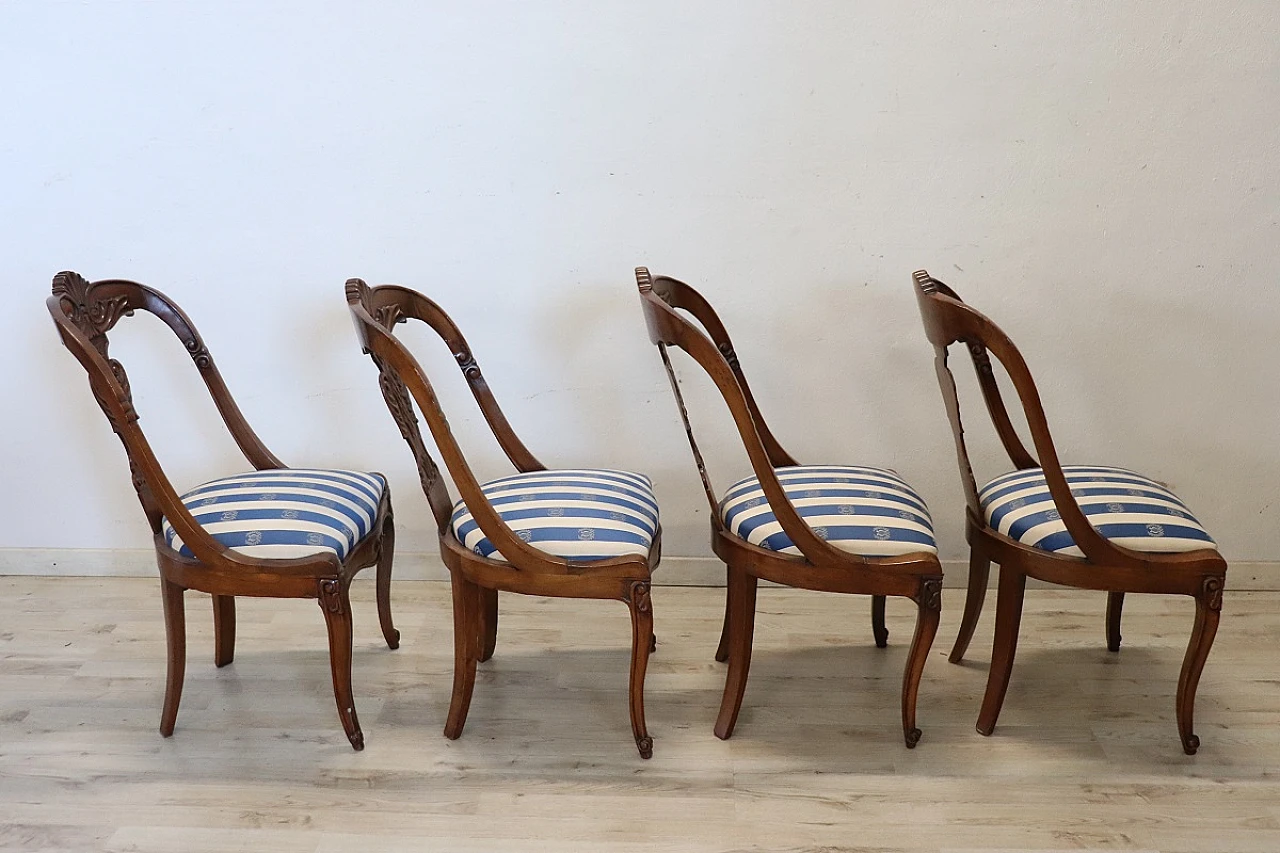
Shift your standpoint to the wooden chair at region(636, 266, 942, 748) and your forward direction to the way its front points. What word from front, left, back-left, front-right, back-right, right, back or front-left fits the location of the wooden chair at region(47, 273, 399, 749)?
back

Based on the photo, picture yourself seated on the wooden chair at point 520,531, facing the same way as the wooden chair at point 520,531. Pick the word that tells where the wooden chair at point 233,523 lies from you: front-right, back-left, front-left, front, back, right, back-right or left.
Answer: back

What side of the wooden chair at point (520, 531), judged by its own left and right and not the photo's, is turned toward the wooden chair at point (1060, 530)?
front

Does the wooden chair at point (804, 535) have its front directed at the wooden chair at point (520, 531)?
no

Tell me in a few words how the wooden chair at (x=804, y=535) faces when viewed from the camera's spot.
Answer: facing to the right of the viewer

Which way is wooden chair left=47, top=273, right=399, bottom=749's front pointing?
to the viewer's right

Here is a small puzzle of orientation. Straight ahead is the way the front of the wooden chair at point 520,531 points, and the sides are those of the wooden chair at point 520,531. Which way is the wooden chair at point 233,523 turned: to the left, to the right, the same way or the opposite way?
the same way

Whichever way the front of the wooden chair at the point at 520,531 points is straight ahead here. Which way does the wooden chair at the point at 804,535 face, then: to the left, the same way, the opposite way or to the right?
the same way

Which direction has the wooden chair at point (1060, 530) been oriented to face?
to the viewer's right

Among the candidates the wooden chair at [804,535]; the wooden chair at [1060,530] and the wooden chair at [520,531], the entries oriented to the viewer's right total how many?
3

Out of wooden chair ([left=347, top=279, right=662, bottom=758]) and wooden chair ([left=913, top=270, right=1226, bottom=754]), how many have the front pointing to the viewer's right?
2

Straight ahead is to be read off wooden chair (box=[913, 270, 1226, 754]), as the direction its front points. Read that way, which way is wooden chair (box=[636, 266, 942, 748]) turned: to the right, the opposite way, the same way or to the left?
the same way

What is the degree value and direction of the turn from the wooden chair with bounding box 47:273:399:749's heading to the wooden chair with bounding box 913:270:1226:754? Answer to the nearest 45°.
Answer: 0° — it already faces it

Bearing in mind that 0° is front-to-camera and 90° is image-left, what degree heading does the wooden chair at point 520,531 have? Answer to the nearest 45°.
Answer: approximately 270°
